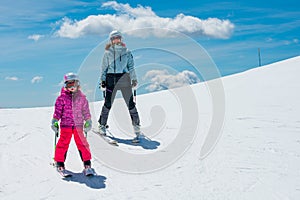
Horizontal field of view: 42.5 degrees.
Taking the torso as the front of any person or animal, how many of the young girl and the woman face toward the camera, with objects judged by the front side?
2

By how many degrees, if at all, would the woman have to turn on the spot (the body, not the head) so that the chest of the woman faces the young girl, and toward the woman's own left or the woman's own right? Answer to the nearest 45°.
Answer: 0° — they already face them

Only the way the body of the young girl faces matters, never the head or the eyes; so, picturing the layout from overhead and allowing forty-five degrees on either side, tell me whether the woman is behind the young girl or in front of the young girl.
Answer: behind

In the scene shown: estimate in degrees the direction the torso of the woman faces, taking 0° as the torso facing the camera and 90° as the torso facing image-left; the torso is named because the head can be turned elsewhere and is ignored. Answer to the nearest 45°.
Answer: approximately 0°

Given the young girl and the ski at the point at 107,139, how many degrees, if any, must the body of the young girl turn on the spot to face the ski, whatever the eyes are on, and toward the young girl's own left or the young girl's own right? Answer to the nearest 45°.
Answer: approximately 180°

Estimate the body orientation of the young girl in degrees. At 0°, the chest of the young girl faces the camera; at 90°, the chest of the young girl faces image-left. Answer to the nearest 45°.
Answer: approximately 0°
